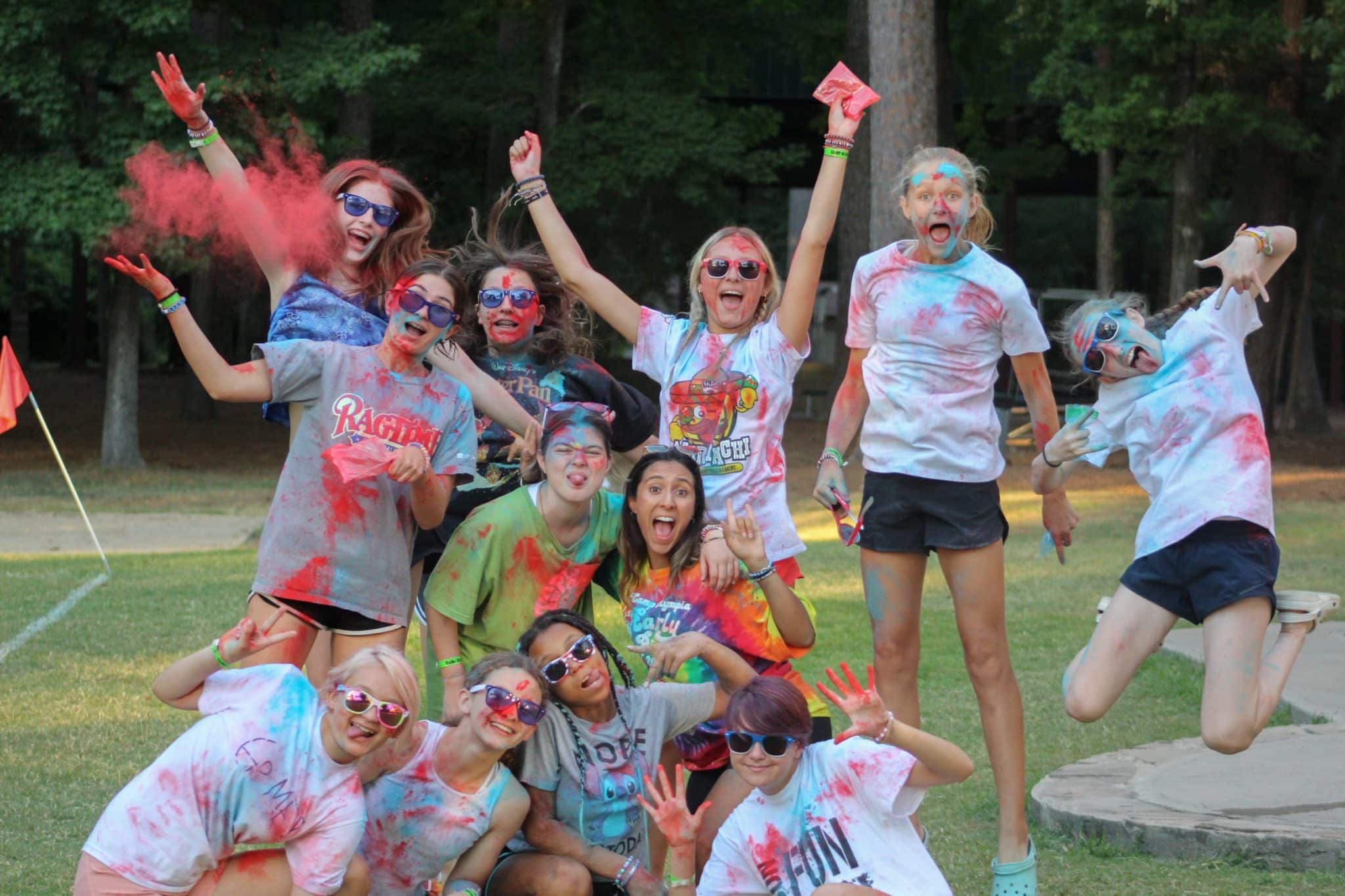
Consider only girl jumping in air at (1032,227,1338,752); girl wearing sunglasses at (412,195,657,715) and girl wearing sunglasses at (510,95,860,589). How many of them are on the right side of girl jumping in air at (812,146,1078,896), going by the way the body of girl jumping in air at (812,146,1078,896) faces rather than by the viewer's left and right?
2

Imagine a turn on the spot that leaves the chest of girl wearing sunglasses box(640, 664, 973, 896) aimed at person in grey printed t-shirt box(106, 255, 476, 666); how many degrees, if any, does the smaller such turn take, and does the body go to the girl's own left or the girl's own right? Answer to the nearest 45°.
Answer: approximately 90° to the girl's own right

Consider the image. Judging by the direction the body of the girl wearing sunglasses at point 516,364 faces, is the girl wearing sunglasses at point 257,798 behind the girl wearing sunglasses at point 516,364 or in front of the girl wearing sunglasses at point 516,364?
in front

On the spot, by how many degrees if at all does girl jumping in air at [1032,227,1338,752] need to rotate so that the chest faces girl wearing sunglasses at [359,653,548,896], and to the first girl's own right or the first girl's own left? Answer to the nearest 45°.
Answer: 0° — they already face them

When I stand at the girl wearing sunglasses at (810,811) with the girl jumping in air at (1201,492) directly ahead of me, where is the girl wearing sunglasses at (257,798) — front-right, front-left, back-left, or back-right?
back-left

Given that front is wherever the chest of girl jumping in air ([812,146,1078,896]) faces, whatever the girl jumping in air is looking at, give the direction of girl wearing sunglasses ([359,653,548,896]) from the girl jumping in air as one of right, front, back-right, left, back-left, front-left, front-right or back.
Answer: front-right

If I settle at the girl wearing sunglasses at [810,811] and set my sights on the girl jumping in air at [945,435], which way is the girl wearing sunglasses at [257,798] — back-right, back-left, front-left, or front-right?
back-left
